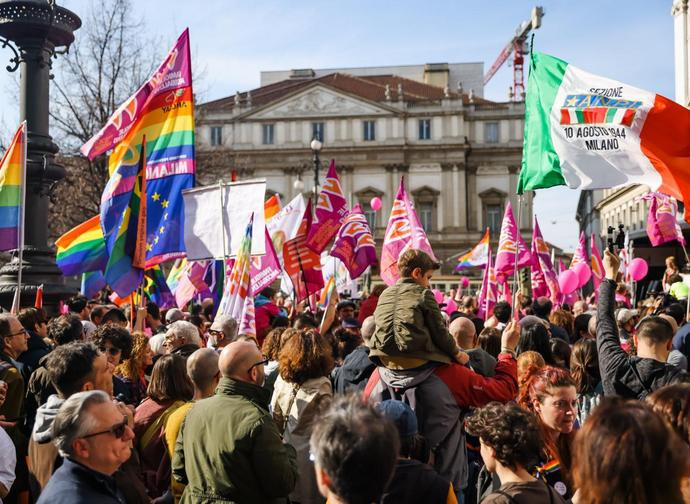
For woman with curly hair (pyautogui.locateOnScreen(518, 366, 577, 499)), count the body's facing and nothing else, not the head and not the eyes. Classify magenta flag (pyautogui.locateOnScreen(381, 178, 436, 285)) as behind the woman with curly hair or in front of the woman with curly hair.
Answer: behind

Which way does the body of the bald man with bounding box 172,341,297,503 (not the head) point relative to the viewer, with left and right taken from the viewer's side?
facing away from the viewer and to the right of the viewer

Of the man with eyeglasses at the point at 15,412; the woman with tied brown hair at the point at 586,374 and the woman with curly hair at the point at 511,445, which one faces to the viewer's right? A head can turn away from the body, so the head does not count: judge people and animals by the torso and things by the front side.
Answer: the man with eyeglasses

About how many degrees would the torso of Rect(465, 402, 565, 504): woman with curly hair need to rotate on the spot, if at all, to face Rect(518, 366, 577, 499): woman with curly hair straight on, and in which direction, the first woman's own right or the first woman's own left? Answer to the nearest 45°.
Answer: approximately 45° to the first woman's own right

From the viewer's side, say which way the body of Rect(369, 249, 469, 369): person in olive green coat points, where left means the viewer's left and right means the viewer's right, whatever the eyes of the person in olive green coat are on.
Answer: facing away from the viewer and to the right of the viewer

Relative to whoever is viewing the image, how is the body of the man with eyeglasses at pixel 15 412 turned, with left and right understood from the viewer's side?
facing to the right of the viewer

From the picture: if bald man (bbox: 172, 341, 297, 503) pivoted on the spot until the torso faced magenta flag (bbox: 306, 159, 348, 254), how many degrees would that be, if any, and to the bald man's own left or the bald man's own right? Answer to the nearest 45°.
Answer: approximately 45° to the bald man's own left

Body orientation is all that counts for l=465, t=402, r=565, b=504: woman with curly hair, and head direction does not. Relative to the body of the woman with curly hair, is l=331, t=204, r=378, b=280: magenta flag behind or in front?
in front

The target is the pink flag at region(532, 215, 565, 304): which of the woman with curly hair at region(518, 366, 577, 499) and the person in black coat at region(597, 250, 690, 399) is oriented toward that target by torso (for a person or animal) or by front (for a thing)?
the person in black coat
